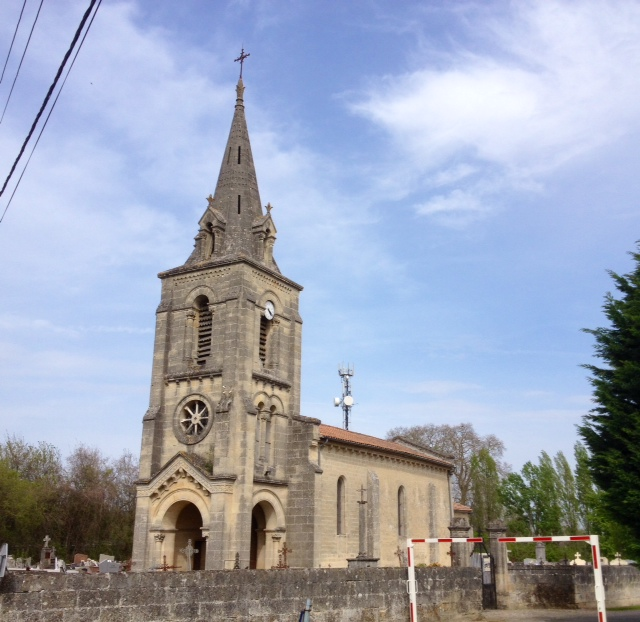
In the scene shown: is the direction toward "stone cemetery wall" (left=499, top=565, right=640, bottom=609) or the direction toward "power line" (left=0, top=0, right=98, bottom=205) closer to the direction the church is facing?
the power line

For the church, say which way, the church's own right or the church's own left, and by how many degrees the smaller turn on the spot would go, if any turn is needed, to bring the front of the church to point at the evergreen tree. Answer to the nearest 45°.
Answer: approximately 90° to the church's own left

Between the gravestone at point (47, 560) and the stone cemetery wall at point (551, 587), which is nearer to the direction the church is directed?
the gravestone

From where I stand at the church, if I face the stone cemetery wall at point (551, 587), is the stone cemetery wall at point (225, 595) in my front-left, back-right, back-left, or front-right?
front-right

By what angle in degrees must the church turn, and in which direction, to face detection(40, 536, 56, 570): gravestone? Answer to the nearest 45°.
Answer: approximately 45° to its right

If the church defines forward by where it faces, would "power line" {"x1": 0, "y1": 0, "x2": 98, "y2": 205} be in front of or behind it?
in front

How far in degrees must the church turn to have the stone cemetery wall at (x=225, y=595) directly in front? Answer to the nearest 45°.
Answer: approximately 45° to its left

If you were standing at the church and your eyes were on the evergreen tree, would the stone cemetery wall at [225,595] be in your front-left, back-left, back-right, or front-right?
front-right

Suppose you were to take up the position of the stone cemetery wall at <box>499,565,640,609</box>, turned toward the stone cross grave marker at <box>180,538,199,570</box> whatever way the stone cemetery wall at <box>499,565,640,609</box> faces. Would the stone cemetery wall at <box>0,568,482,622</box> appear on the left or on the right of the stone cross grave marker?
left
